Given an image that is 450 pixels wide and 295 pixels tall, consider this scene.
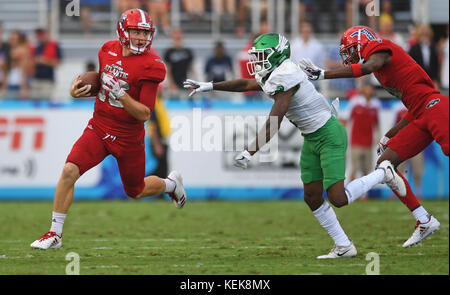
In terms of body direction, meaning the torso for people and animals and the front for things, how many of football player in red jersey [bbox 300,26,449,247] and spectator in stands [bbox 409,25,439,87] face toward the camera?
1

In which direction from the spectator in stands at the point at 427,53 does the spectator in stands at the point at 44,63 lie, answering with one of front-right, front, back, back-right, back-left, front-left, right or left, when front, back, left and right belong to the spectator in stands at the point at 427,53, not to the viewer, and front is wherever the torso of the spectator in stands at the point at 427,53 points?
right

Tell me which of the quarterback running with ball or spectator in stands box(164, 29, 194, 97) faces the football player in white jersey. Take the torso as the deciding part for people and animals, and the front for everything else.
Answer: the spectator in stands

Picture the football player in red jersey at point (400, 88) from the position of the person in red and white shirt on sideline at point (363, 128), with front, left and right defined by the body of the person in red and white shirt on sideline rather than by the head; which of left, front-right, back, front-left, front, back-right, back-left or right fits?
front

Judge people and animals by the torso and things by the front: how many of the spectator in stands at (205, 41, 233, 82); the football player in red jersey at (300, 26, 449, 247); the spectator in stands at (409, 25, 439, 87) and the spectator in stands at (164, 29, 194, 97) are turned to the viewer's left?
1

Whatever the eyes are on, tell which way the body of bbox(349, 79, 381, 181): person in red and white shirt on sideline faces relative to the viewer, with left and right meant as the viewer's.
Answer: facing the viewer

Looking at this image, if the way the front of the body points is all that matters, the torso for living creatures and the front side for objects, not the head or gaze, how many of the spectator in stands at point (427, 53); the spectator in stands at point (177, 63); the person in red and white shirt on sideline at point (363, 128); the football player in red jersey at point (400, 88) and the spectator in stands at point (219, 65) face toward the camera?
4

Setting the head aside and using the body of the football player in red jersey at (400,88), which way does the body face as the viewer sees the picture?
to the viewer's left

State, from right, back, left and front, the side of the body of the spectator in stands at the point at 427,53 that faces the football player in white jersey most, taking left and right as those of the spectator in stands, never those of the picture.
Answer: front

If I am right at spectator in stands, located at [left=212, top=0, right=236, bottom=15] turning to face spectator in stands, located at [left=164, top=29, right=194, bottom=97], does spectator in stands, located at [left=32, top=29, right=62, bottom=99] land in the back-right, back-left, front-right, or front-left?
front-right

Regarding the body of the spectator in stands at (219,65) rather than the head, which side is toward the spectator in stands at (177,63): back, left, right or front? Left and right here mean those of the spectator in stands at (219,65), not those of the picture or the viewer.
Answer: right

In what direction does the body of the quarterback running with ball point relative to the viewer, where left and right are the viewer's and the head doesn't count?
facing the viewer and to the left of the viewer

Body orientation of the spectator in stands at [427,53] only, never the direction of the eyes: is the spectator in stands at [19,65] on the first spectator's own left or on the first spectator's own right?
on the first spectator's own right

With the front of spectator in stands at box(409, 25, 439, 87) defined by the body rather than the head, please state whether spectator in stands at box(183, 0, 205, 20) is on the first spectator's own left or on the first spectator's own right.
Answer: on the first spectator's own right

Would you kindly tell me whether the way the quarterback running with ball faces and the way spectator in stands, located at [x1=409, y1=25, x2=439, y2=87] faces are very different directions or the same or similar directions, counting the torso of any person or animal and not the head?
same or similar directions

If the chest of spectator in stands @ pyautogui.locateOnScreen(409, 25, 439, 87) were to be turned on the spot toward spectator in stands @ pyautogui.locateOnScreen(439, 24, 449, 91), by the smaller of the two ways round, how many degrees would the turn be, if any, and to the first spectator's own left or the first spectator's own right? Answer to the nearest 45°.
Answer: approximately 135° to the first spectator's own left

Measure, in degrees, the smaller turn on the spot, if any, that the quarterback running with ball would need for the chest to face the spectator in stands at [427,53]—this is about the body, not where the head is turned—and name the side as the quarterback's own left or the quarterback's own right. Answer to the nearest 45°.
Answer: approximately 180°

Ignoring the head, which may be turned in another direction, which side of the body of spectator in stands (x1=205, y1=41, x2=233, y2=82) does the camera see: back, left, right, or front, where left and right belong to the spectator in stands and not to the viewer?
front

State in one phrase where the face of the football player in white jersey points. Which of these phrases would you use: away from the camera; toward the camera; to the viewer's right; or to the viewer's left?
to the viewer's left

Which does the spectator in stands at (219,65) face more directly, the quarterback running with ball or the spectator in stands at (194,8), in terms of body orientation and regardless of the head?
the quarterback running with ball
